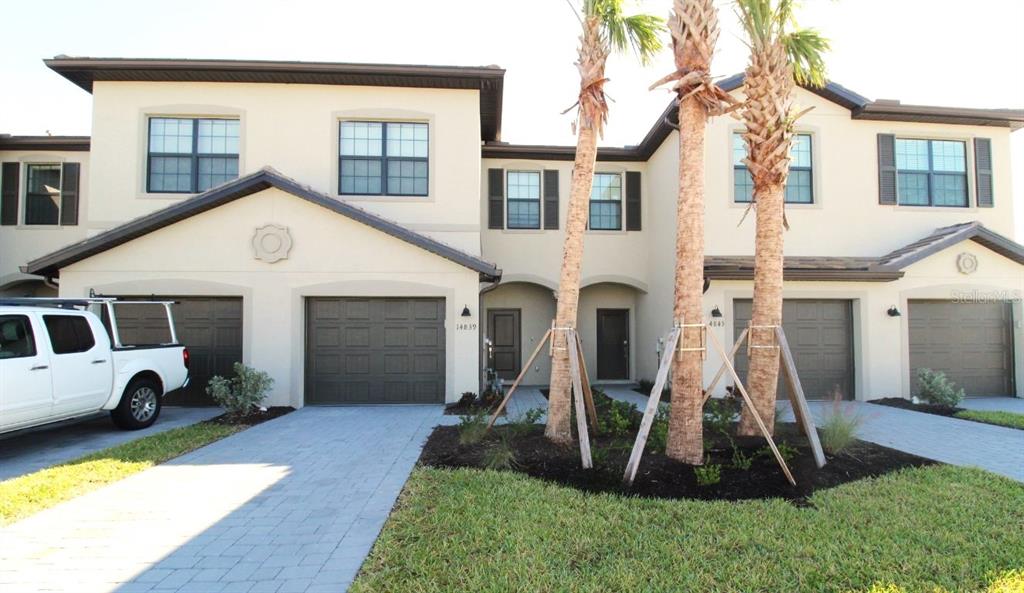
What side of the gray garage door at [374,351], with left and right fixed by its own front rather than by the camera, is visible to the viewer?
front

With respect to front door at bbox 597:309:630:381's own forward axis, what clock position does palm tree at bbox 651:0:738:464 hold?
The palm tree is roughly at 12 o'clock from the front door.

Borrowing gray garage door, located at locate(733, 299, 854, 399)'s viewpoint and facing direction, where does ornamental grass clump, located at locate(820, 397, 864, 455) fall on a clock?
The ornamental grass clump is roughly at 12 o'clock from the gray garage door.

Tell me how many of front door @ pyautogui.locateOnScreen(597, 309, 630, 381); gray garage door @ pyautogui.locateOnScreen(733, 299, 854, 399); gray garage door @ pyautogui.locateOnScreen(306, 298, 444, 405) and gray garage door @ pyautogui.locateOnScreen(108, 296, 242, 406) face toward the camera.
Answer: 4

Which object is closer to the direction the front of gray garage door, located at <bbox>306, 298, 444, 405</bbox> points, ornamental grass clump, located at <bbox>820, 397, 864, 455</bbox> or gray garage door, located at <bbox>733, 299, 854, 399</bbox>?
the ornamental grass clump

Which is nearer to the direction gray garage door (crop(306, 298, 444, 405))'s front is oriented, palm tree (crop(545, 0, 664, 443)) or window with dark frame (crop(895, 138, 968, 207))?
the palm tree

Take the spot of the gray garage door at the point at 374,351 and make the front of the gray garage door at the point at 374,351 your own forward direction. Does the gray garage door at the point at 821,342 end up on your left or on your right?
on your left

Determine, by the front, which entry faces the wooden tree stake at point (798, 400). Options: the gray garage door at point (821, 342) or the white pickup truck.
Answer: the gray garage door

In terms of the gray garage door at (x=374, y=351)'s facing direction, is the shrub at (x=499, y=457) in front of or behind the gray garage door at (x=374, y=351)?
in front

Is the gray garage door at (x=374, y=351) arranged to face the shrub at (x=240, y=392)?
no

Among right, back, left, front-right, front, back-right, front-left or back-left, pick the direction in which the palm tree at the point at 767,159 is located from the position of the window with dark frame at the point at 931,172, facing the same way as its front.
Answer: front

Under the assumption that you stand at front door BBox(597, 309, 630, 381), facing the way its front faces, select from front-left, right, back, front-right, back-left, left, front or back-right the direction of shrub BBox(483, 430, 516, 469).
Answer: front

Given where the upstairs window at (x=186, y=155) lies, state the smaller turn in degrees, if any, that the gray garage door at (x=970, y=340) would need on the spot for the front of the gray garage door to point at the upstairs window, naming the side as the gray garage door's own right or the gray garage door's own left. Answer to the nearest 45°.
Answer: approximately 45° to the gray garage door's own right

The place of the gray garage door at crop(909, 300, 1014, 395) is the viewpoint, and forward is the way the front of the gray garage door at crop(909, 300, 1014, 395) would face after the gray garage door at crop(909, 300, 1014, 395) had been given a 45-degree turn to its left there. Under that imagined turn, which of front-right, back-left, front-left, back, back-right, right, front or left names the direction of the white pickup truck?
right

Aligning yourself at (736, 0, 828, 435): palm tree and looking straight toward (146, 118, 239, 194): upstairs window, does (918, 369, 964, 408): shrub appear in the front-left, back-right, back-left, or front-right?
back-right

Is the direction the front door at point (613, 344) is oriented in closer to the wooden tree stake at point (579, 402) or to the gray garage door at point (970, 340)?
the wooden tree stake

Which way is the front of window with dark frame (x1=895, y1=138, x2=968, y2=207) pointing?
toward the camera

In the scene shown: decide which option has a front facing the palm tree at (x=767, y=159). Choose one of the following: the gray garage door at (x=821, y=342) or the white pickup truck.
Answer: the gray garage door

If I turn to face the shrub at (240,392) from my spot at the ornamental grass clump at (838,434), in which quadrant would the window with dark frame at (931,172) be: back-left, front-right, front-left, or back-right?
back-right

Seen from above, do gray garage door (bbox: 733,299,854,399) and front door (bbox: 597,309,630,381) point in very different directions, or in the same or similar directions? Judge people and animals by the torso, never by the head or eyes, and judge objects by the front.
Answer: same or similar directions

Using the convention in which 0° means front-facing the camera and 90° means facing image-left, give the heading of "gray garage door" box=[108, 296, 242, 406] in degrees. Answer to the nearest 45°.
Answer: approximately 0°

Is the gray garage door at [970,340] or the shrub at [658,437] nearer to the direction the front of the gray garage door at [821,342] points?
the shrub

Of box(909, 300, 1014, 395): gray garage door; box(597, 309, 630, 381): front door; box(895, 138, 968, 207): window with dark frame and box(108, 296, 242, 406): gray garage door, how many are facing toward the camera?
4

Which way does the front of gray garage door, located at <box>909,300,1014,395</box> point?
toward the camera
